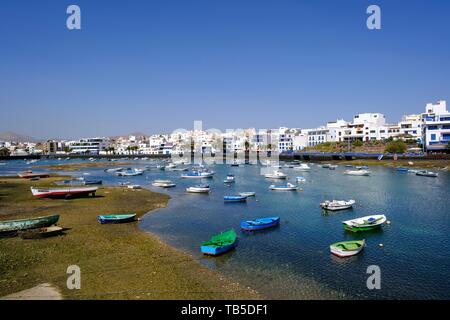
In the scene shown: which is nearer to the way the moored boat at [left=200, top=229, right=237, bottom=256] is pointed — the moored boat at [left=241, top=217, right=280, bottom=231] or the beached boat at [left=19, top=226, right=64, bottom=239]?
the moored boat

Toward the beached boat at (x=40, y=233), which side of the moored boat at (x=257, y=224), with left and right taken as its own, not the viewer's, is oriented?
back

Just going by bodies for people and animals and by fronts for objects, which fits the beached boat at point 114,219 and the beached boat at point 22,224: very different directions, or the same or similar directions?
same or similar directions

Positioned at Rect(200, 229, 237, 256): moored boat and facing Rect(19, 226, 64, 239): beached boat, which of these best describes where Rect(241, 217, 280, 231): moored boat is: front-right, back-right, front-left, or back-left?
back-right

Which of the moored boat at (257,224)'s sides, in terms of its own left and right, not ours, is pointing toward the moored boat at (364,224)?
front

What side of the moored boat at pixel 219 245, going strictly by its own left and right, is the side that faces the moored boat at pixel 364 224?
front

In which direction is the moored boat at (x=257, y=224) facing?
to the viewer's right

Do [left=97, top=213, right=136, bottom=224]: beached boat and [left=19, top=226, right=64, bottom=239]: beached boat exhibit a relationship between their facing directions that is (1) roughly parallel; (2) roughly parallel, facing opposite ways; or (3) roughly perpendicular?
roughly parallel

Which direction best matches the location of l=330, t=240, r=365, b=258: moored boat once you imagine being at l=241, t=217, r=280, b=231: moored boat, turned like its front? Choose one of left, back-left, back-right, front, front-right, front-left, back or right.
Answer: front-right
